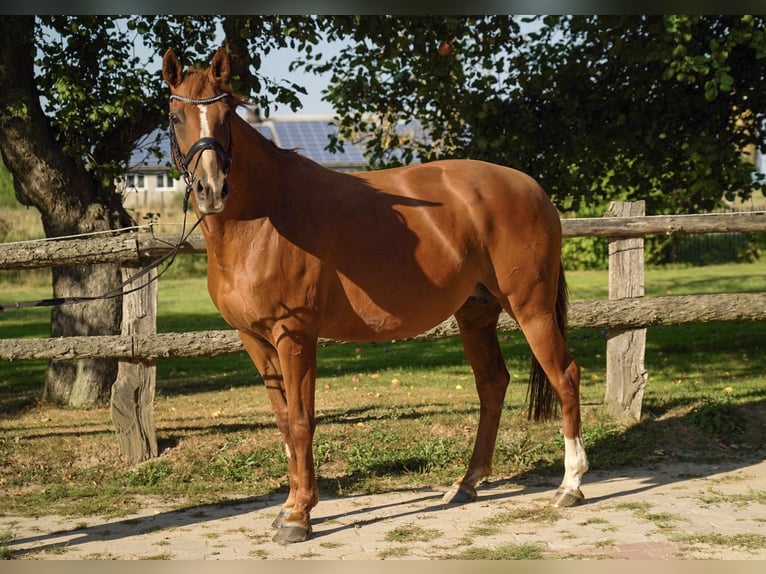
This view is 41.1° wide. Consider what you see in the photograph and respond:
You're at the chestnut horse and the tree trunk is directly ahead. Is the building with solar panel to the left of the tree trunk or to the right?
right

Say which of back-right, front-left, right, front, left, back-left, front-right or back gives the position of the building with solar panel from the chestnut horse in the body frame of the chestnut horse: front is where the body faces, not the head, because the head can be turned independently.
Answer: back-right

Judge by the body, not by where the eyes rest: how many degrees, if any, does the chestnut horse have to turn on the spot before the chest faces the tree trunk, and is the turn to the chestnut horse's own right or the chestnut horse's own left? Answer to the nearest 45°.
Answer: approximately 90° to the chestnut horse's own right

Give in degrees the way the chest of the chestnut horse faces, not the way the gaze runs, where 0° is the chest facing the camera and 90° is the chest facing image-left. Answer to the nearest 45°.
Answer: approximately 45°
